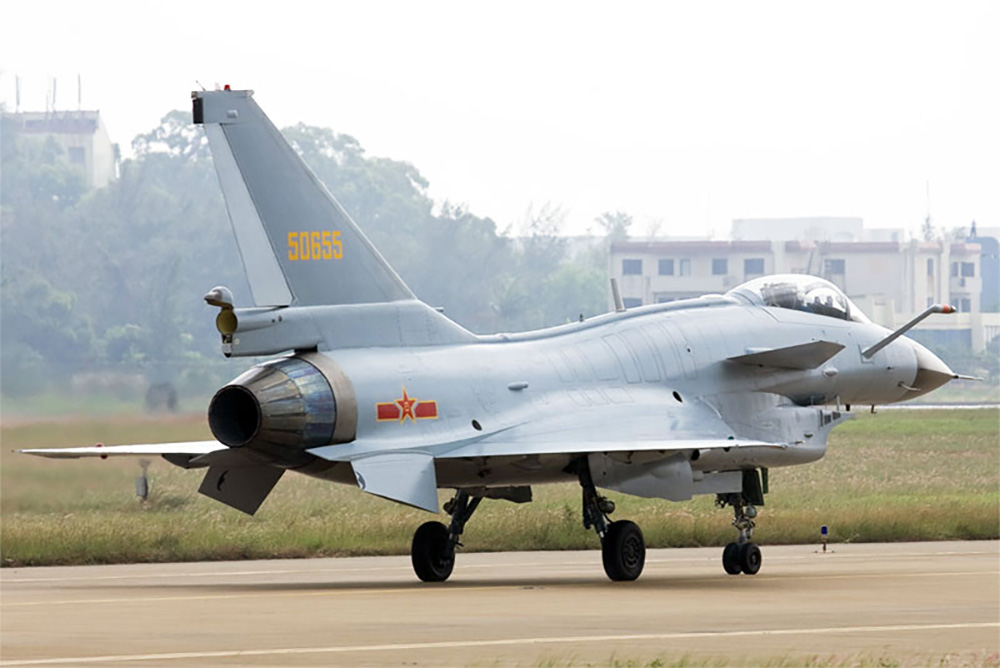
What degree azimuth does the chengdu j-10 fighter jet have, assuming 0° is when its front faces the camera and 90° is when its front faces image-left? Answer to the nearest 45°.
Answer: approximately 225°
